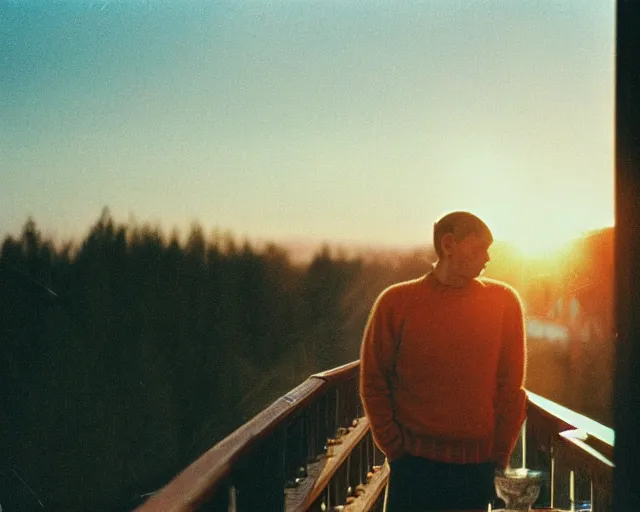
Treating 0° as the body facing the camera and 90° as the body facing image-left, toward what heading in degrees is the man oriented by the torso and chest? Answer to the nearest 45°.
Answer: approximately 0°

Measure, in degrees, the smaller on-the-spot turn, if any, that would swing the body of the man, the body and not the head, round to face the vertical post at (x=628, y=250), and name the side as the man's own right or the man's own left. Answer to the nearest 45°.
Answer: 0° — they already face it
